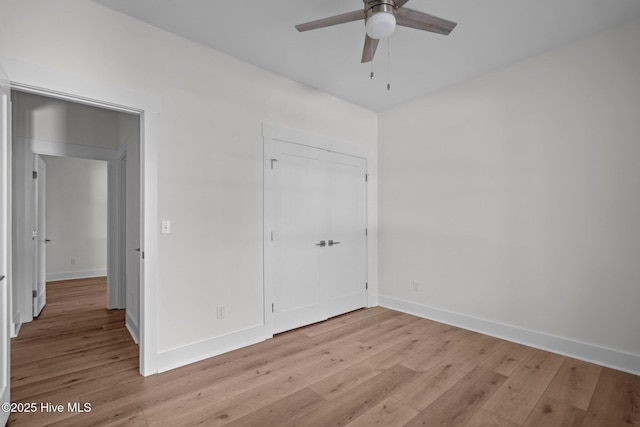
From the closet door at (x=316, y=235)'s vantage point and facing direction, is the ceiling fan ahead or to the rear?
ahead

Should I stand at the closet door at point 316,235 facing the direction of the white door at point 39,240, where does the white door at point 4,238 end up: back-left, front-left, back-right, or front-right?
front-left

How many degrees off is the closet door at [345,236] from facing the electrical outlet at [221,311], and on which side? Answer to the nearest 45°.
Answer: approximately 90° to its right

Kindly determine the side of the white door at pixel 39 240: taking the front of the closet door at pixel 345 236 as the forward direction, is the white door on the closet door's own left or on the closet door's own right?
on the closet door's own right

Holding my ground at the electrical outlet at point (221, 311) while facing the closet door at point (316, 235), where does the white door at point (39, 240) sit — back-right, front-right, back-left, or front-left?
back-left

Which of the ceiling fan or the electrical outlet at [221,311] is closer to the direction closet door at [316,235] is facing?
the ceiling fan

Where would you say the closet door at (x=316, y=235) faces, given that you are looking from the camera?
facing the viewer and to the right of the viewer

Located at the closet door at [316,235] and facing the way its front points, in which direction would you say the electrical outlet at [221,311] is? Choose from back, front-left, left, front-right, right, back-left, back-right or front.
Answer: right

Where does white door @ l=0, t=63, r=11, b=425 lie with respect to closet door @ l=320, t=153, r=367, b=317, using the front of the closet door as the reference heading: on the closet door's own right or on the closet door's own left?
on the closet door's own right

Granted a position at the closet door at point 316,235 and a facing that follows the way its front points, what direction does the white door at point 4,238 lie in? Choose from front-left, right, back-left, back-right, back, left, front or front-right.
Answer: right

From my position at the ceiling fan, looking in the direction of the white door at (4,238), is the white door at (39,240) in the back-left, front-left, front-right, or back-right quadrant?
front-right
